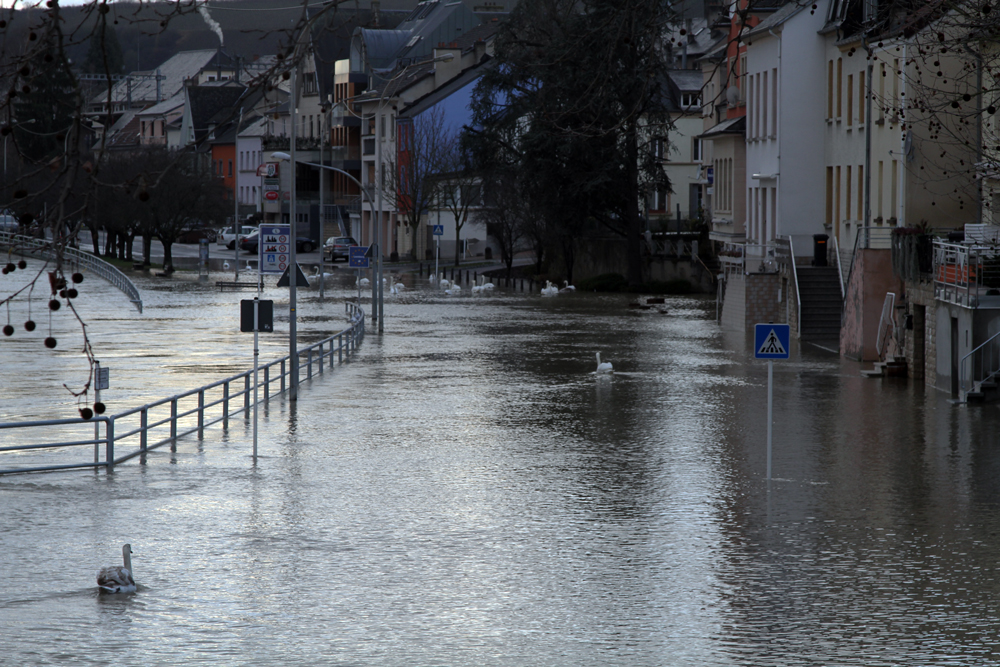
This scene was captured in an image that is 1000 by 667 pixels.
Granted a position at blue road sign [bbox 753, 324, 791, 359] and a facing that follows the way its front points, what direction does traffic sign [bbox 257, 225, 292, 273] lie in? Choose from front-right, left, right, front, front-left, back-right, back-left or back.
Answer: back-right

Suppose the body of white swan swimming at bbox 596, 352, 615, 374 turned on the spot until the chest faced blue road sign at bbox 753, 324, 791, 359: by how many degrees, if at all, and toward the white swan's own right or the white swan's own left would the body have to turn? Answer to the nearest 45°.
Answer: approximately 90° to the white swan's own left

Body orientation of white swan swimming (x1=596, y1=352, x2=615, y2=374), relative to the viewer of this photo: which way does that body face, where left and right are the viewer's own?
facing to the left of the viewer

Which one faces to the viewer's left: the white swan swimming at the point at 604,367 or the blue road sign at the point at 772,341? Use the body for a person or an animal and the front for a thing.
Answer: the white swan swimming

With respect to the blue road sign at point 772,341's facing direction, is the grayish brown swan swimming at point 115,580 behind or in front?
in front

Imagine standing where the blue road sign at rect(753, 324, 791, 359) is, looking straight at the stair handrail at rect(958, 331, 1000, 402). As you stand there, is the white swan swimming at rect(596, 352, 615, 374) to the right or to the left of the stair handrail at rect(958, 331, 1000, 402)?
left

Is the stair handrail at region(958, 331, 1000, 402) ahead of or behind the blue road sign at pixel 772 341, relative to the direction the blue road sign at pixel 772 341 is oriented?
behind
